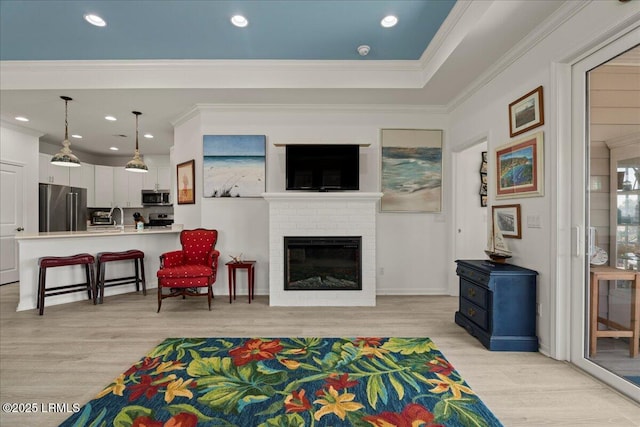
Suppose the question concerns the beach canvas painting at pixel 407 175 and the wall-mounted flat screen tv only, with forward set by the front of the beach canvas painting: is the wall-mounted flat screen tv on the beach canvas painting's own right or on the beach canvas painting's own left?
on the beach canvas painting's own right

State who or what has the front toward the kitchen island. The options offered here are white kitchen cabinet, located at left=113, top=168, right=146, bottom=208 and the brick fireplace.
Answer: the white kitchen cabinet

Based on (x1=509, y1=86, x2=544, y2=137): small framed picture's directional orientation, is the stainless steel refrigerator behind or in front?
in front

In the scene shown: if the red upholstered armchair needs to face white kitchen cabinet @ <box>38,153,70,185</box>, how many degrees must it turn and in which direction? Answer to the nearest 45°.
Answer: approximately 90° to its right

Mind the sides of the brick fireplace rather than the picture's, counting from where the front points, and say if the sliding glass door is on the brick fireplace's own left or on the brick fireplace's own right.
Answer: on the brick fireplace's own left

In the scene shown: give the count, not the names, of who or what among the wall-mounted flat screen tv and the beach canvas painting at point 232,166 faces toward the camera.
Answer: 2

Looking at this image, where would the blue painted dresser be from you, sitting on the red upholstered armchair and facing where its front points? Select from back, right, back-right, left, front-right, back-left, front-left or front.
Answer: left

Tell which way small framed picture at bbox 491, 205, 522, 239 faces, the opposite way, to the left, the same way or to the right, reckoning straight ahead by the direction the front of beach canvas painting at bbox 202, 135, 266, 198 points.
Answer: to the right

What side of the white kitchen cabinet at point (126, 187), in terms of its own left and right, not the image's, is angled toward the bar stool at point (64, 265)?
front

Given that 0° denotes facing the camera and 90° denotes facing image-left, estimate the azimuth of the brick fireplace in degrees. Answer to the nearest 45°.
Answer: approximately 0°

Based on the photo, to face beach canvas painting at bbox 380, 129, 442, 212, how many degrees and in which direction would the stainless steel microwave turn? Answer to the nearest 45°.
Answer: approximately 45° to its left
